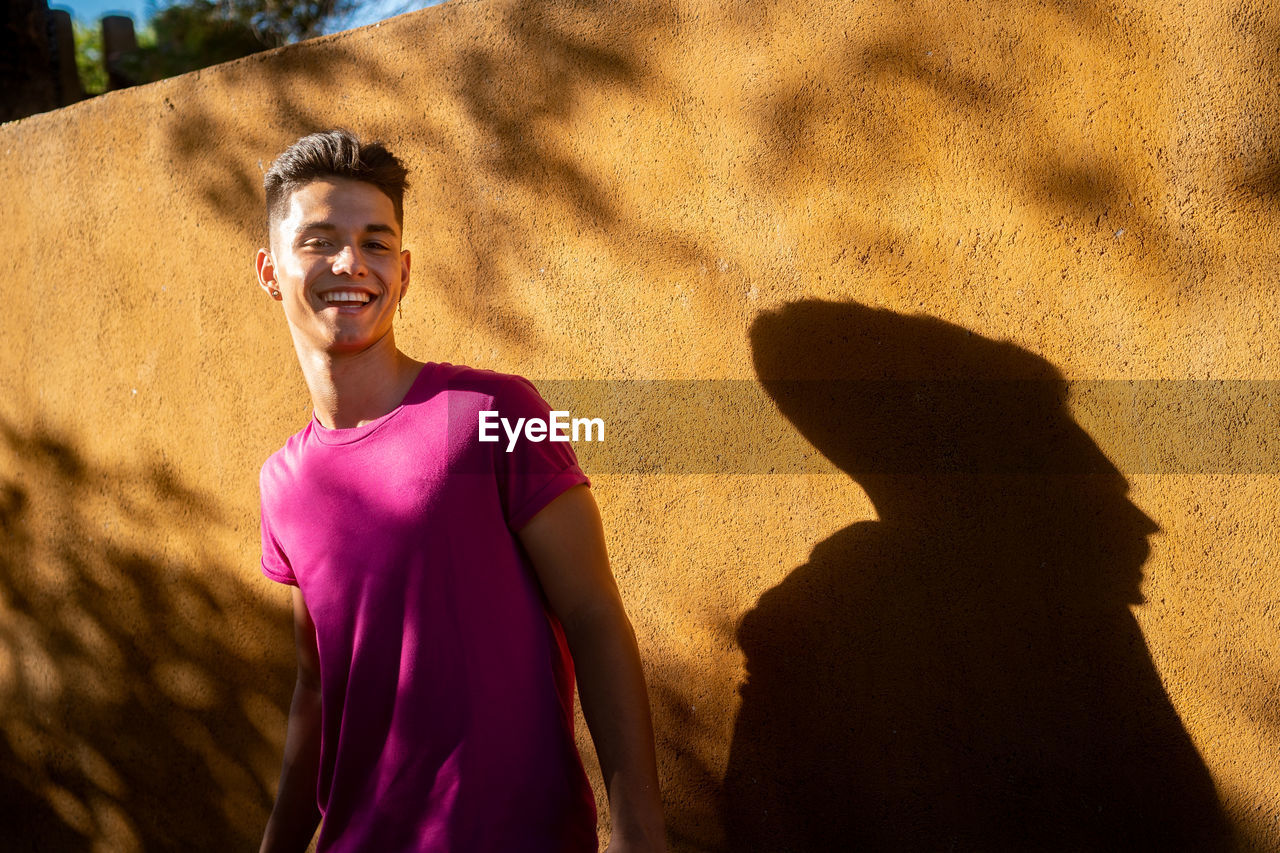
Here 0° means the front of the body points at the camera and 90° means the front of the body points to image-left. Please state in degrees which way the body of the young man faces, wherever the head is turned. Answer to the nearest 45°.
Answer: approximately 45°
